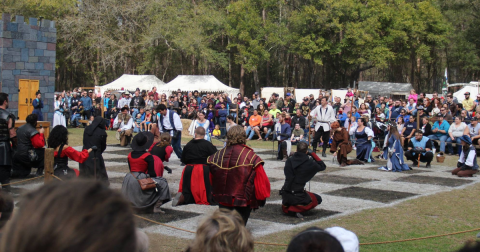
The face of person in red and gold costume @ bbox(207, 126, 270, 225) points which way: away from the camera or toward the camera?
away from the camera

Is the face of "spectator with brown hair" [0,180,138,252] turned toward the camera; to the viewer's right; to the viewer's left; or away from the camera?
away from the camera

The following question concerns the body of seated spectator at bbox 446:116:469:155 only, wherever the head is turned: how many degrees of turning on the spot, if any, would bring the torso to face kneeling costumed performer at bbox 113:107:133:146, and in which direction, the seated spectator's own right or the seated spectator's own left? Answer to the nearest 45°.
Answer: approximately 45° to the seated spectator's own right

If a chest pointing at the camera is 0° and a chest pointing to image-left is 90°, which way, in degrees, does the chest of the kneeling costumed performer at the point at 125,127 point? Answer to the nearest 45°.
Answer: approximately 0°

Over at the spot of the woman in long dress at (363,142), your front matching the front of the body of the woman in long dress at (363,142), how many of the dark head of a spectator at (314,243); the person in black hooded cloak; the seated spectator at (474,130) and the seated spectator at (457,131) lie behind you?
2

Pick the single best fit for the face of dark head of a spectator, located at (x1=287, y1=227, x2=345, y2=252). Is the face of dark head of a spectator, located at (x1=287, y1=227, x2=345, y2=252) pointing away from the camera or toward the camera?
away from the camera

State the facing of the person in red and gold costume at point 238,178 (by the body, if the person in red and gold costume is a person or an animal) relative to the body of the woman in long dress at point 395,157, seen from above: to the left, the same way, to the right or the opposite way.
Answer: to the right
